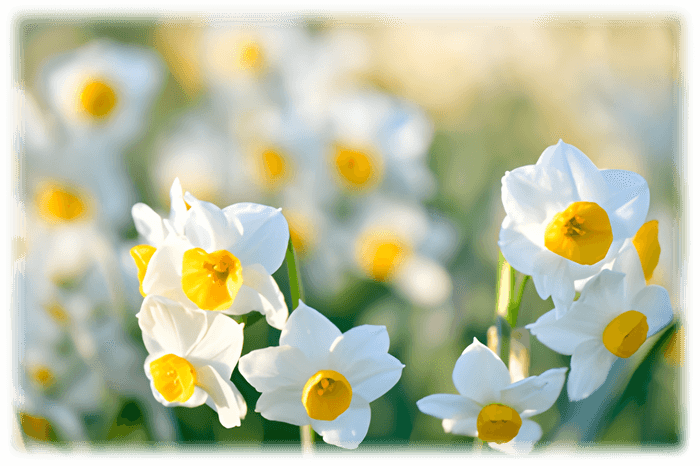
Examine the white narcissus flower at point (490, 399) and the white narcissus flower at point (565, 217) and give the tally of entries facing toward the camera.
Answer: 2

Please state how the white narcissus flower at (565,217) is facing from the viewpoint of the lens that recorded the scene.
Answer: facing the viewer

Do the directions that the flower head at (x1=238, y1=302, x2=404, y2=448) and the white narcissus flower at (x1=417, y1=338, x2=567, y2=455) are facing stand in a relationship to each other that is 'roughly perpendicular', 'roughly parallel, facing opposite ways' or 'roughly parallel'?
roughly parallel

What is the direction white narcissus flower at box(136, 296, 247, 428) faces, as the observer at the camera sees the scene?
facing the viewer and to the left of the viewer

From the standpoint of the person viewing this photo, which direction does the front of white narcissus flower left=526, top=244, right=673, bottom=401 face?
facing the viewer and to the right of the viewer

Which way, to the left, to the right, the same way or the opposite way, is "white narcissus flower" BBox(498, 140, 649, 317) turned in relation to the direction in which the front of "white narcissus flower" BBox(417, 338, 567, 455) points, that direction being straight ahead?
the same way

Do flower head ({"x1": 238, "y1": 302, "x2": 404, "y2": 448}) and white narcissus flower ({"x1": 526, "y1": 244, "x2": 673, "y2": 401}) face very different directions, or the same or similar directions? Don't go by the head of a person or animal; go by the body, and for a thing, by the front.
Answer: same or similar directions

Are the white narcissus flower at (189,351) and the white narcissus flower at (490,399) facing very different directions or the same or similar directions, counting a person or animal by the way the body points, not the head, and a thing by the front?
same or similar directions

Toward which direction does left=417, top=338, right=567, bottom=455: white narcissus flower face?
toward the camera
